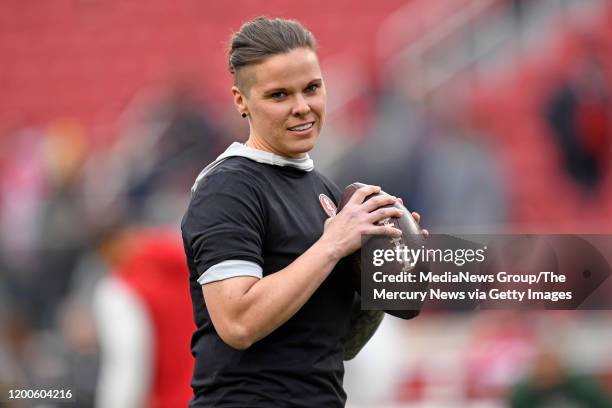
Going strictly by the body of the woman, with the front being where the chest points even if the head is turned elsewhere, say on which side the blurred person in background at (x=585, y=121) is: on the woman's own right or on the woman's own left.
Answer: on the woman's own left

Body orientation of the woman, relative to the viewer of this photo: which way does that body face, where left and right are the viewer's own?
facing the viewer and to the right of the viewer

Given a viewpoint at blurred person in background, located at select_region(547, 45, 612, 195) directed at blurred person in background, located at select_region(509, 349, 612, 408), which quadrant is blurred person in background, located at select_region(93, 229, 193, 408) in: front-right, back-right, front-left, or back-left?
front-right

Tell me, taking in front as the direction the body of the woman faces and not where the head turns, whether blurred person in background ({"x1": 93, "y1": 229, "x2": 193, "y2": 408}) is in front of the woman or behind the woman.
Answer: behind

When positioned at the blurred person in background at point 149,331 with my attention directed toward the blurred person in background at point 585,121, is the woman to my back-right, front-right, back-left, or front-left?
back-right

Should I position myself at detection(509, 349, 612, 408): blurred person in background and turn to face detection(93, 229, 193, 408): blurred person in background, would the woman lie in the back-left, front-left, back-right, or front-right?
front-left

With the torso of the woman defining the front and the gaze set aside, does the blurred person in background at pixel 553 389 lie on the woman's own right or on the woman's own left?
on the woman's own left

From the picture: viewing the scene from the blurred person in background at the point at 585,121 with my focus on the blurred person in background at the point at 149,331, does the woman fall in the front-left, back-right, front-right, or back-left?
front-left
